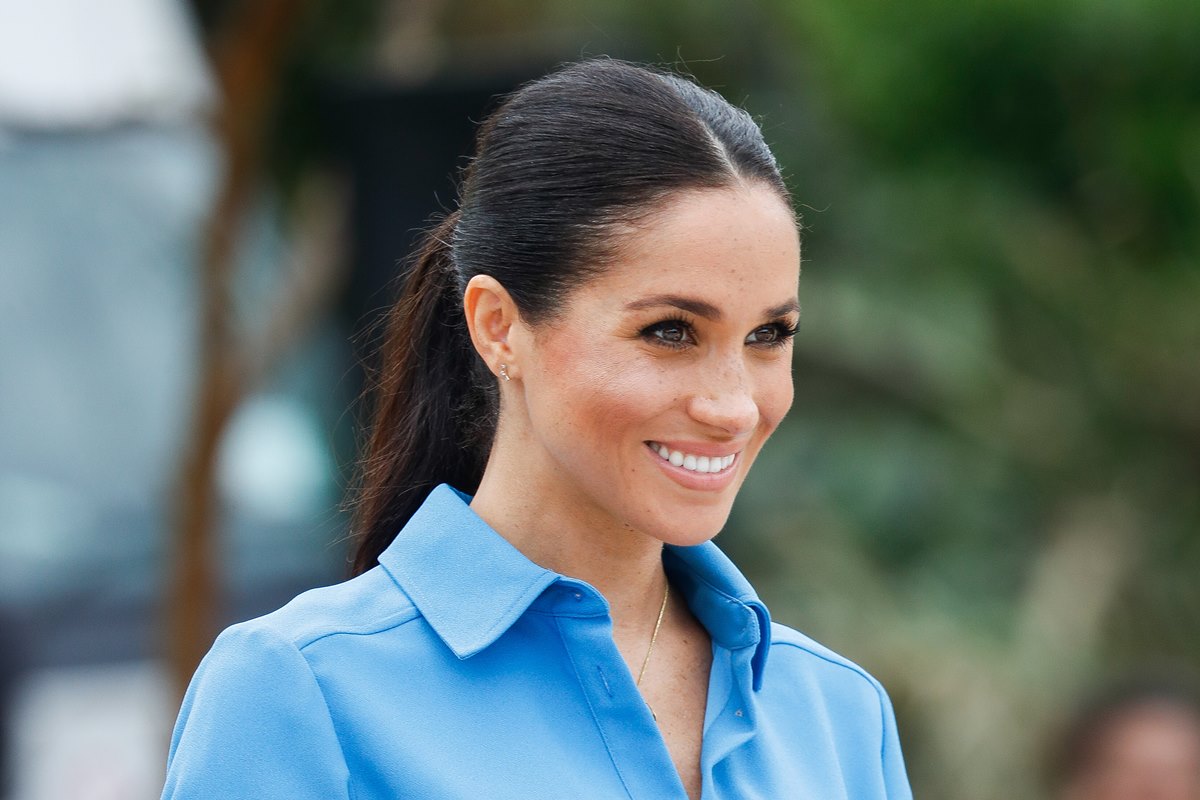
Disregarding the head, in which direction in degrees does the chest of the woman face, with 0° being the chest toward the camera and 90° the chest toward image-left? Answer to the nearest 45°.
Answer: approximately 315°

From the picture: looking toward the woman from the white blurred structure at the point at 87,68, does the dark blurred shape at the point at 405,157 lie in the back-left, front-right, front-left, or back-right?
front-left

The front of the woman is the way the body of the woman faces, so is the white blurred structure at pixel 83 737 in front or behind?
behind

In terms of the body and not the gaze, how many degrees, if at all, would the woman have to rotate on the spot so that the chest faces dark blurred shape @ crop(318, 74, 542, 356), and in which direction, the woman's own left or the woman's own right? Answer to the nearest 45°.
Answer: approximately 135° to the woman's own left

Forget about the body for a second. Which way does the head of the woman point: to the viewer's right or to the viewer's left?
to the viewer's right

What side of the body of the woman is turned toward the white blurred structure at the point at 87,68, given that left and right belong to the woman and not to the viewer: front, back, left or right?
back
